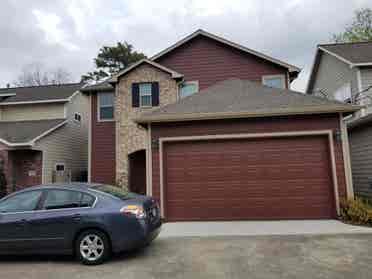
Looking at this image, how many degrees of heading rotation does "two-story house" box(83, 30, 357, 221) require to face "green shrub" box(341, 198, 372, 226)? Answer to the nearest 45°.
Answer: approximately 90° to its left

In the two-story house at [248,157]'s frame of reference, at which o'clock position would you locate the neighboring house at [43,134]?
The neighboring house is roughly at 4 o'clock from the two-story house.

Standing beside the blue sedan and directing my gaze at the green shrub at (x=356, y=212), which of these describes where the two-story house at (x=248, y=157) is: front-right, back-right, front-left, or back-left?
front-left

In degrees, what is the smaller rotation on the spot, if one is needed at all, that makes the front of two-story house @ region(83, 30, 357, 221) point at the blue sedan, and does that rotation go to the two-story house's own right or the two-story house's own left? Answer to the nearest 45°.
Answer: approximately 45° to the two-story house's own right

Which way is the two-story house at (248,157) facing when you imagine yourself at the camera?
facing the viewer

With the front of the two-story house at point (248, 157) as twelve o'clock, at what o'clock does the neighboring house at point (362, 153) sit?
The neighboring house is roughly at 8 o'clock from the two-story house.

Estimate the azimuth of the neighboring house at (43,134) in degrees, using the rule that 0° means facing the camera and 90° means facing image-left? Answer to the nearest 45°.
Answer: approximately 45°

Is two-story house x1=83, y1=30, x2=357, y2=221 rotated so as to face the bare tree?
no

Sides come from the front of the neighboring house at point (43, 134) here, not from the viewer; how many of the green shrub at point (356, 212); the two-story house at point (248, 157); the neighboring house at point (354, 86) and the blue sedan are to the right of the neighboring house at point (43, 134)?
0

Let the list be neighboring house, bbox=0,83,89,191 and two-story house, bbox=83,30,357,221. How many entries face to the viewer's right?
0

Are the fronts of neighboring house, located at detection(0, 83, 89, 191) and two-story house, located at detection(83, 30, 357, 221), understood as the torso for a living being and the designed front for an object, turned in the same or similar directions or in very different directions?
same or similar directions

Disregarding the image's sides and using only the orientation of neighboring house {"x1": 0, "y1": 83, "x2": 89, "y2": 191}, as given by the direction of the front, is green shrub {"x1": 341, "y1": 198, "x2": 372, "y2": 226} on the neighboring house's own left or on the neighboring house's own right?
on the neighboring house's own left

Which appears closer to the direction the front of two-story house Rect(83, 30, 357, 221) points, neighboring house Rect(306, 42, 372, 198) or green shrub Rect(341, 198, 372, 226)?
the green shrub

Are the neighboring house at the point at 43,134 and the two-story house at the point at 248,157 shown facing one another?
no

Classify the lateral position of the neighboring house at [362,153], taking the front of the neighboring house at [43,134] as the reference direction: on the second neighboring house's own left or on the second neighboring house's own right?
on the second neighboring house's own left

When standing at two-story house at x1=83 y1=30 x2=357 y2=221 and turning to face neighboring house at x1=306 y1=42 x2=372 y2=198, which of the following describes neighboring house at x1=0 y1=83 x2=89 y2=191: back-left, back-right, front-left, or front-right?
back-left

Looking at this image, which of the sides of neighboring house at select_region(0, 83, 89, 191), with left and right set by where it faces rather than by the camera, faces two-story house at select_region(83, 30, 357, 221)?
left

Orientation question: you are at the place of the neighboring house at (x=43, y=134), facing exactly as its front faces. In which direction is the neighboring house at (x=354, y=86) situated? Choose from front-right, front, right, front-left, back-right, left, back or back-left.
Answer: left

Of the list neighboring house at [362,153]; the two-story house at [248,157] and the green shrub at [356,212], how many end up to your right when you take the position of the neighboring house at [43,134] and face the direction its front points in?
0

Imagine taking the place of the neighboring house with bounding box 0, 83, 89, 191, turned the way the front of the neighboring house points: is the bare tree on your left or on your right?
on your right
